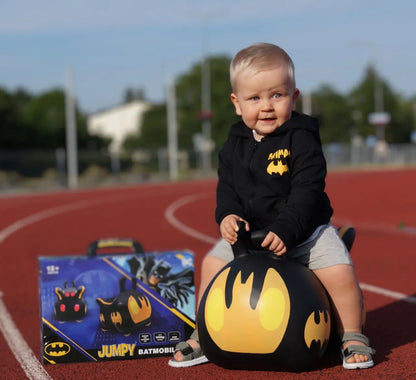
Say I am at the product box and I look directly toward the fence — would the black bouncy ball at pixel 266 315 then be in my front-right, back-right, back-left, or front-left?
back-right

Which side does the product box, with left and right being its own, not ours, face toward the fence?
back

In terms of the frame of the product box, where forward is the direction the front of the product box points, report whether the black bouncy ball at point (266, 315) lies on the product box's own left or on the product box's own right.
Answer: on the product box's own left

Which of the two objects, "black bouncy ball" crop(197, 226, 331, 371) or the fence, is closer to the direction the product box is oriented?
the black bouncy ball

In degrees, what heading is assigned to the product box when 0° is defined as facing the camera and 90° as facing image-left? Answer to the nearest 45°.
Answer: approximately 0°
